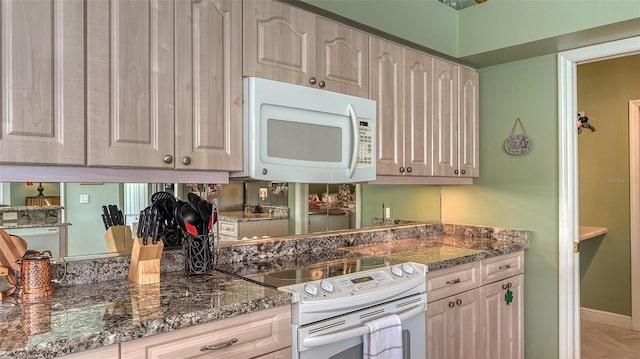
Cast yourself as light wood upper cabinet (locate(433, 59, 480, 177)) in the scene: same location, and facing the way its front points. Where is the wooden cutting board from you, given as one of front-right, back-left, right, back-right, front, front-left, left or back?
right

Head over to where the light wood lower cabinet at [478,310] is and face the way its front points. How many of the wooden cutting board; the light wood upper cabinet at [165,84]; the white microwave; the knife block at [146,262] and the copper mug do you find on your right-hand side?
5

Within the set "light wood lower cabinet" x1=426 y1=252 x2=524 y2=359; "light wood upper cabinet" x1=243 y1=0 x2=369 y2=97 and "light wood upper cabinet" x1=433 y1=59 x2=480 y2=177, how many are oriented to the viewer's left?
0

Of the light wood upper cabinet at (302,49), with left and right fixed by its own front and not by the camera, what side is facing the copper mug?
right

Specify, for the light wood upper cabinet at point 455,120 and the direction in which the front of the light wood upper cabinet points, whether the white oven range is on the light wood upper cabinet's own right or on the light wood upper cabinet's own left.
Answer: on the light wood upper cabinet's own right

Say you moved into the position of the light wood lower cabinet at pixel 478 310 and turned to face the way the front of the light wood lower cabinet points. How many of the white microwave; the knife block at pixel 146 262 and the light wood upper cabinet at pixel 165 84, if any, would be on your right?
3

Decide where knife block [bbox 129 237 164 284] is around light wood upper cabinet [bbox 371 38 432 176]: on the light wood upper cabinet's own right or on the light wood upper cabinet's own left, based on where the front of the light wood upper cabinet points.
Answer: on the light wood upper cabinet's own right

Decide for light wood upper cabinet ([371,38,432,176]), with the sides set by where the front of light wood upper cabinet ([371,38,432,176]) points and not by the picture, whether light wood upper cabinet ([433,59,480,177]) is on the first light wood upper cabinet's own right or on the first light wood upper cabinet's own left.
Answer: on the first light wood upper cabinet's own left

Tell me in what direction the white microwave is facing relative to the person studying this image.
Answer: facing the viewer and to the right of the viewer

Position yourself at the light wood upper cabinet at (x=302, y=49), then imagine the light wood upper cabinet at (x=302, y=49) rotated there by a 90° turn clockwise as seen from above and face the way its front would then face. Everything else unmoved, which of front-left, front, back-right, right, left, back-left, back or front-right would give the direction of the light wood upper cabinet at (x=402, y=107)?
back

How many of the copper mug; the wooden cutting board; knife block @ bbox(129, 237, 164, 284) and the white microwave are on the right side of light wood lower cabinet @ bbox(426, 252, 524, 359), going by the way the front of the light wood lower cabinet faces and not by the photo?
4
